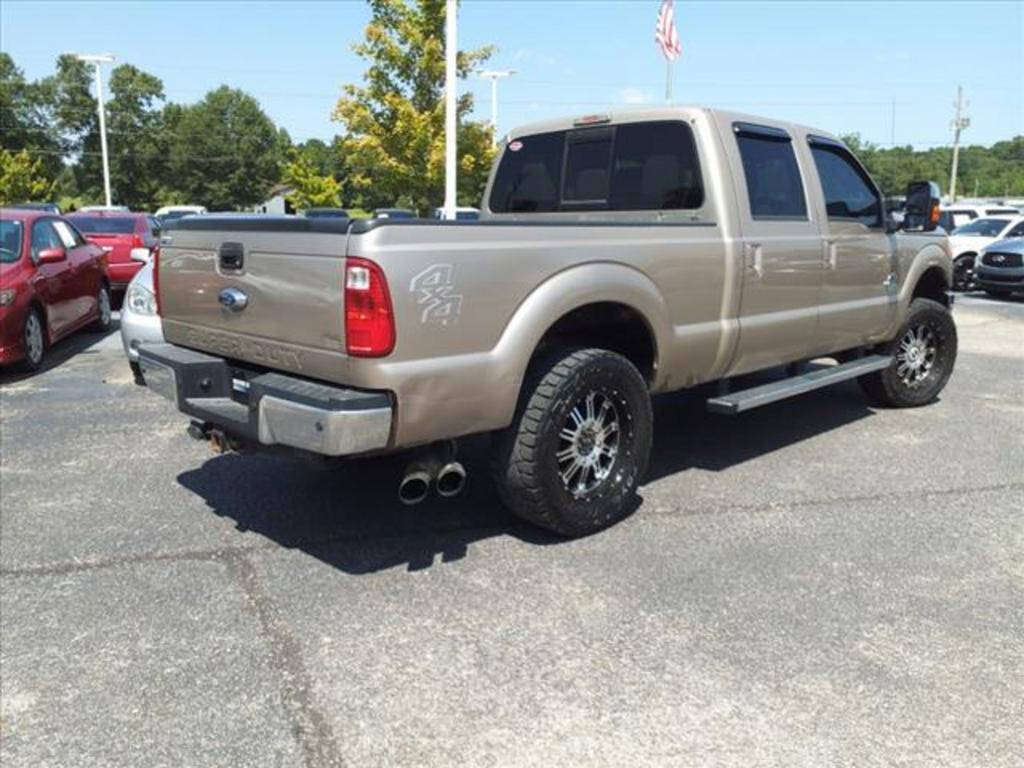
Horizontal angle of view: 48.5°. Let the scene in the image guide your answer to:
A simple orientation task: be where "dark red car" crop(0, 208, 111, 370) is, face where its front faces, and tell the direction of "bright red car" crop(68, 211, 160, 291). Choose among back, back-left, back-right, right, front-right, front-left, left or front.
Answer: back-right

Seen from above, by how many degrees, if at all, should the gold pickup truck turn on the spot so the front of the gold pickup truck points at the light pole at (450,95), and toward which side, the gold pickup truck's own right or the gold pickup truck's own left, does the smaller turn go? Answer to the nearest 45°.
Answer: approximately 45° to the gold pickup truck's own left

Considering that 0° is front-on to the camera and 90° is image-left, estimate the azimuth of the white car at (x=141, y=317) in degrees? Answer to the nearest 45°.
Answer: approximately 45°

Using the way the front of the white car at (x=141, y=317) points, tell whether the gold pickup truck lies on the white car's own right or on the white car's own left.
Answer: on the white car's own left

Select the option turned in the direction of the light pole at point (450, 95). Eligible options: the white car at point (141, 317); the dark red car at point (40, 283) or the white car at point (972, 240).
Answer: the white car at point (972, 240)

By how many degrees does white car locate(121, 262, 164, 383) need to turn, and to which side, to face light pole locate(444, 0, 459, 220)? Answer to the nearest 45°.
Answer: approximately 180°

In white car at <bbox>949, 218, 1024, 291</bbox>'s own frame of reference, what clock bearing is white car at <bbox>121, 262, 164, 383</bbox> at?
white car at <bbox>121, 262, 164, 383</bbox> is roughly at 11 o'clock from white car at <bbox>949, 218, 1024, 291</bbox>.

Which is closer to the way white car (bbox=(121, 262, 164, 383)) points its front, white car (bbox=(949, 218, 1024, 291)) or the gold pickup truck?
the gold pickup truck

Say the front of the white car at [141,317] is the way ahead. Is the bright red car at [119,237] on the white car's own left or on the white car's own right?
on the white car's own right

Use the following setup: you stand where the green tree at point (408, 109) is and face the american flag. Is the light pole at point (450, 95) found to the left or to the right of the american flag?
right

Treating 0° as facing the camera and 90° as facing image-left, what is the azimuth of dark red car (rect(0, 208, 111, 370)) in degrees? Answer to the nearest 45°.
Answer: approximately 45°

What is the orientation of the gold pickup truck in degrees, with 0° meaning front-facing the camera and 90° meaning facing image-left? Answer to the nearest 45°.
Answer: approximately 225°

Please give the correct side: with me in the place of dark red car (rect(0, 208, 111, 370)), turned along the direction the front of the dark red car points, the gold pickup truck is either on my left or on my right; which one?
on my left
